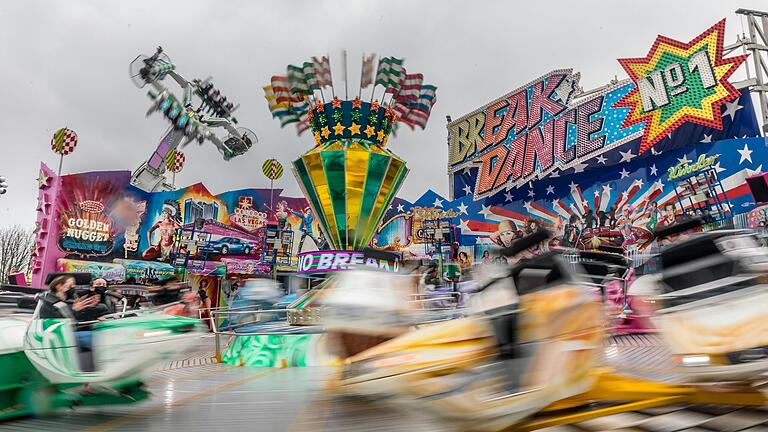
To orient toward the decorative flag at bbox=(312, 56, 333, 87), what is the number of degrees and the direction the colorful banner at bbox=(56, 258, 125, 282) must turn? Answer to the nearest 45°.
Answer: approximately 45° to its left

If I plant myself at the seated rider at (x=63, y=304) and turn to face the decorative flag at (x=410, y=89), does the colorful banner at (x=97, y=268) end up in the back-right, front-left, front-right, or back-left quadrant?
front-left

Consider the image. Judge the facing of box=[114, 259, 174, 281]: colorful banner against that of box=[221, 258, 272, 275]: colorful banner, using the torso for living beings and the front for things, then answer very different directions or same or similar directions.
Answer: same or similar directions

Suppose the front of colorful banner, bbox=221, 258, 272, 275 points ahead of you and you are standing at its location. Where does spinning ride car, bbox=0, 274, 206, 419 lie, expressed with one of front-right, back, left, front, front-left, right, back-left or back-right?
front

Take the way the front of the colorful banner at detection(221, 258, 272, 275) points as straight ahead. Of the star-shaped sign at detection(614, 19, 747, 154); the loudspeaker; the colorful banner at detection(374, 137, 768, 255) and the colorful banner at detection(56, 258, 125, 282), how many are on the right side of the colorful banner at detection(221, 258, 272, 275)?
1

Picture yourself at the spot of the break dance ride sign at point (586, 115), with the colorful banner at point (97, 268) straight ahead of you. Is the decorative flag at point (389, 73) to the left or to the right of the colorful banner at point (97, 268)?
left

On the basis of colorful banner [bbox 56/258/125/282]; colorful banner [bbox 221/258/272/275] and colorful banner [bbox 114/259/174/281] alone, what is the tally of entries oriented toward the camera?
3

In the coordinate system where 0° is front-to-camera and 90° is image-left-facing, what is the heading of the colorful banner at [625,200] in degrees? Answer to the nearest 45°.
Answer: approximately 45°

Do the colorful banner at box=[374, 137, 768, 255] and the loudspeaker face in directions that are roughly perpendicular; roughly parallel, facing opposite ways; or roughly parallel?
roughly parallel

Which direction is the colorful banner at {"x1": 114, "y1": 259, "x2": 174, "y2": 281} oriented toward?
toward the camera

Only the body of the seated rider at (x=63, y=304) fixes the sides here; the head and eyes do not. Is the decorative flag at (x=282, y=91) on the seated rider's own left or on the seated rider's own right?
on the seated rider's own left
